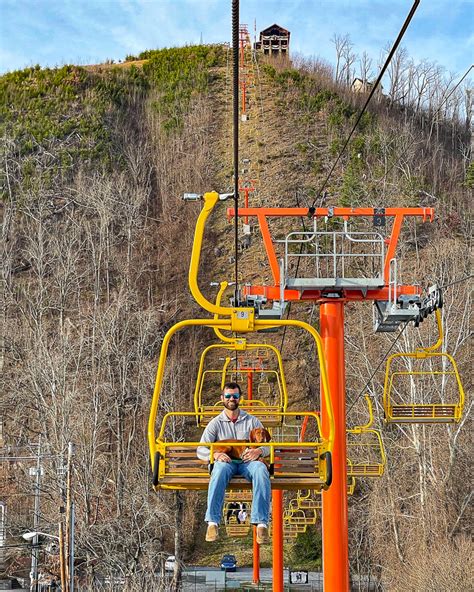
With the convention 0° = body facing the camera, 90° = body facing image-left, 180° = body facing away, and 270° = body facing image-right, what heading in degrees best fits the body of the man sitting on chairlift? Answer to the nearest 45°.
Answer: approximately 0°

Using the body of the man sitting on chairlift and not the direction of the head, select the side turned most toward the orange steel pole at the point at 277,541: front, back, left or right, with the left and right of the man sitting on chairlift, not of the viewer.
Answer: back

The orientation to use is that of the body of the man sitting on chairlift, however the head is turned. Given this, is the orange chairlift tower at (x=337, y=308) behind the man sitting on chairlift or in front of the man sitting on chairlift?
behind
